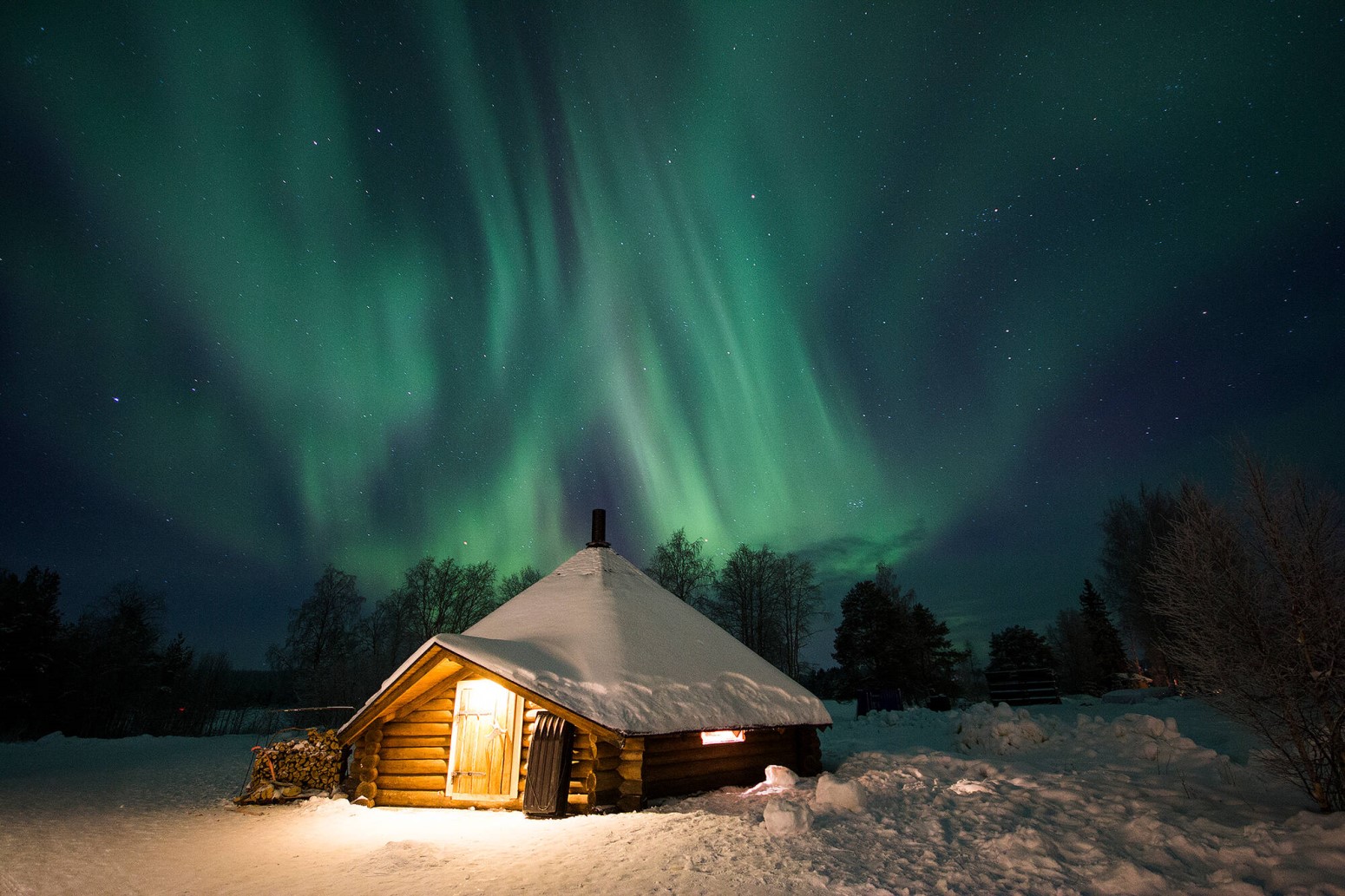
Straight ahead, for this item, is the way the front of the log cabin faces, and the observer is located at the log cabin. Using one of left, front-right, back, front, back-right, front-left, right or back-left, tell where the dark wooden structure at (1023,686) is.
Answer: back

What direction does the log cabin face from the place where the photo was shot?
facing the viewer and to the left of the viewer

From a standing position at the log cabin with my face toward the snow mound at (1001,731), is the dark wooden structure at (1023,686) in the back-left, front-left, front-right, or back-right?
front-left

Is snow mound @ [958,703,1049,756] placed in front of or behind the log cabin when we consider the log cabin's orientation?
behind

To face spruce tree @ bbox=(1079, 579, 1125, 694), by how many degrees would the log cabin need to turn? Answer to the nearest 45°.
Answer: approximately 180°

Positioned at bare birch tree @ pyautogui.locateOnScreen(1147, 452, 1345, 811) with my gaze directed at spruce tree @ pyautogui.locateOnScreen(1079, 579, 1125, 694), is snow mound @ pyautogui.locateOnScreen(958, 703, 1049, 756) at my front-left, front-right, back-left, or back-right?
front-left

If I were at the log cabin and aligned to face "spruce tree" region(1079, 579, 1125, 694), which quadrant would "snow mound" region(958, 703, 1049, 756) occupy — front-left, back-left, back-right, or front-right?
front-right

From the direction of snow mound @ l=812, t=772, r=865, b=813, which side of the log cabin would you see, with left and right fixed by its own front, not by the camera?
left

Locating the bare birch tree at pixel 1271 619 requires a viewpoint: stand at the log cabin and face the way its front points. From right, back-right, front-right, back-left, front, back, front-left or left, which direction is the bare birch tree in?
left
